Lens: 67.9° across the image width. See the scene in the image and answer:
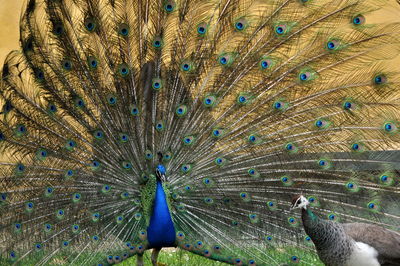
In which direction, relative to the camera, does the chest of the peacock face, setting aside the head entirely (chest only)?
toward the camera
